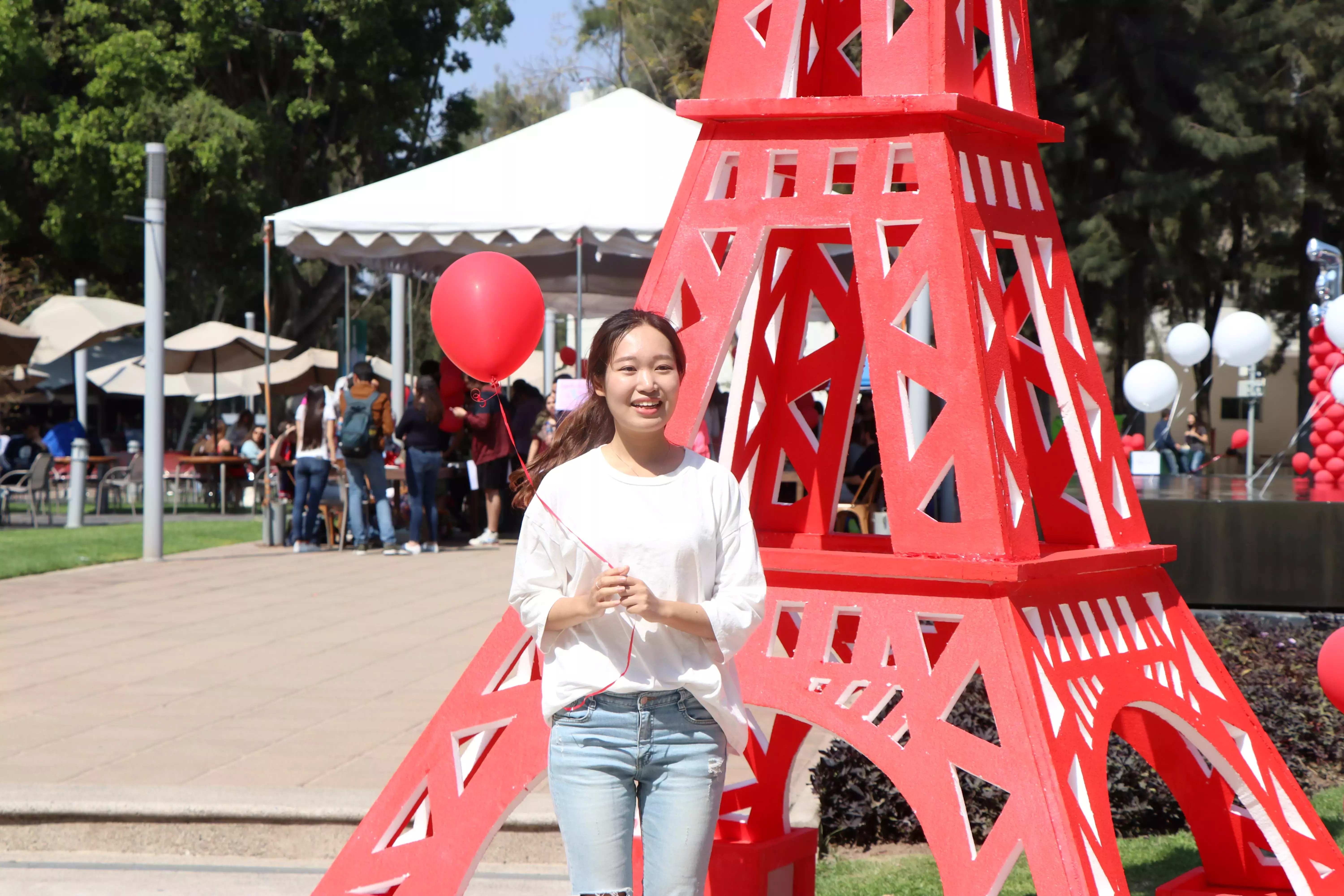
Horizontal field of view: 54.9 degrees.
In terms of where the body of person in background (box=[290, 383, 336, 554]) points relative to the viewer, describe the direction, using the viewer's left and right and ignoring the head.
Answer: facing away from the viewer

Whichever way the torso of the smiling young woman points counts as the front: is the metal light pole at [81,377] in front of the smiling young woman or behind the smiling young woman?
behind

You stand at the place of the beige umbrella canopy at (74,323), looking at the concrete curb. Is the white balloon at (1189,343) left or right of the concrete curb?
left

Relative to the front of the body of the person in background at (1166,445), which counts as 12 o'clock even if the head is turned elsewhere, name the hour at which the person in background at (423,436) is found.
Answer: the person in background at (423,436) is roughly at 4 o'clock from the person in background at (1166,445).

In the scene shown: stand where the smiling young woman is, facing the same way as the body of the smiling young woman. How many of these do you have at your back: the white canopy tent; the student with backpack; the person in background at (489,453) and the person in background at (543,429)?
4

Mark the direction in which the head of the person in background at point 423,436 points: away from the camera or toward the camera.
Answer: away from the camera

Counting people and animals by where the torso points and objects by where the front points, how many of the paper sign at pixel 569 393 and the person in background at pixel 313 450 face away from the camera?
1

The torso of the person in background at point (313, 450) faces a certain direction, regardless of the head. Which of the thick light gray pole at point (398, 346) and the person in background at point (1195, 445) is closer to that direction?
the thick light gray pole

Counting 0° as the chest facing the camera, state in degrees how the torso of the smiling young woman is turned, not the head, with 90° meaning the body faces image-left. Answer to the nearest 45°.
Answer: approximately 0°

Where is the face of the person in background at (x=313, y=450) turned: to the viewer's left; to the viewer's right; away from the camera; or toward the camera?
away from the camera

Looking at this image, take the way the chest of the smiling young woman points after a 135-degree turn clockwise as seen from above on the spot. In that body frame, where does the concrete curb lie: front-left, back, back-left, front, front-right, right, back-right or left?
front
